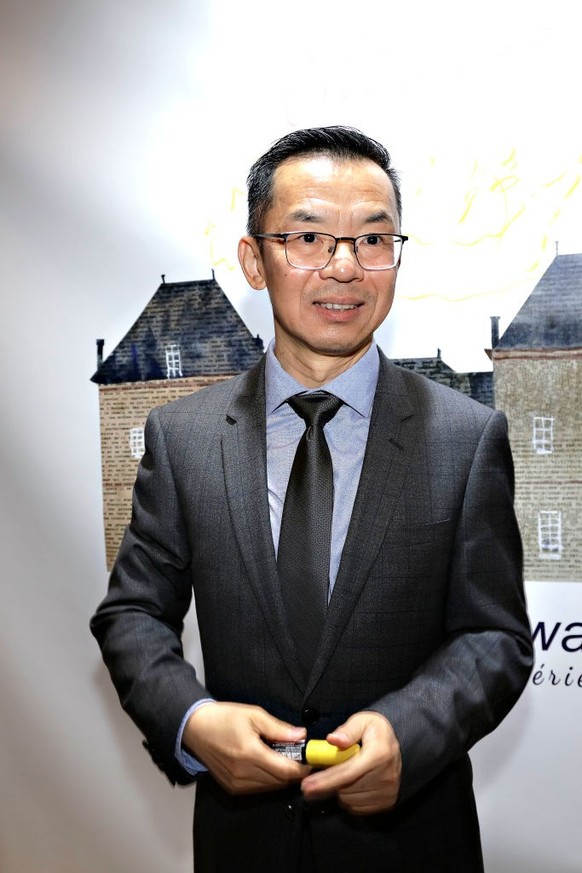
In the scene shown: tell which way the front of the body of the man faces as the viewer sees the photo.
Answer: toward the camera

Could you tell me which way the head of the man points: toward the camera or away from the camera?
toward the camera
